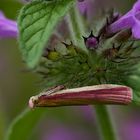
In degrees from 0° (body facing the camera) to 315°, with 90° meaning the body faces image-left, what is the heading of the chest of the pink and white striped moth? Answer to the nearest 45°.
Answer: approximately 90°

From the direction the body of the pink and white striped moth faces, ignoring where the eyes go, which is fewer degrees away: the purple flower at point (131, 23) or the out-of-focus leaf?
the out-of-focus leaf
